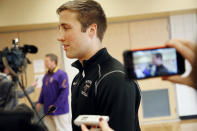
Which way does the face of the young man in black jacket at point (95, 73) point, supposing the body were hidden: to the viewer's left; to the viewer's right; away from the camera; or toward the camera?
to the viewer's left

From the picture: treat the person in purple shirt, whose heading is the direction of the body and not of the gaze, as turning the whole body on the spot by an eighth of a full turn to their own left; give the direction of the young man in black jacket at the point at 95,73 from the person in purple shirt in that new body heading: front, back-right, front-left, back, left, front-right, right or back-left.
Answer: front
